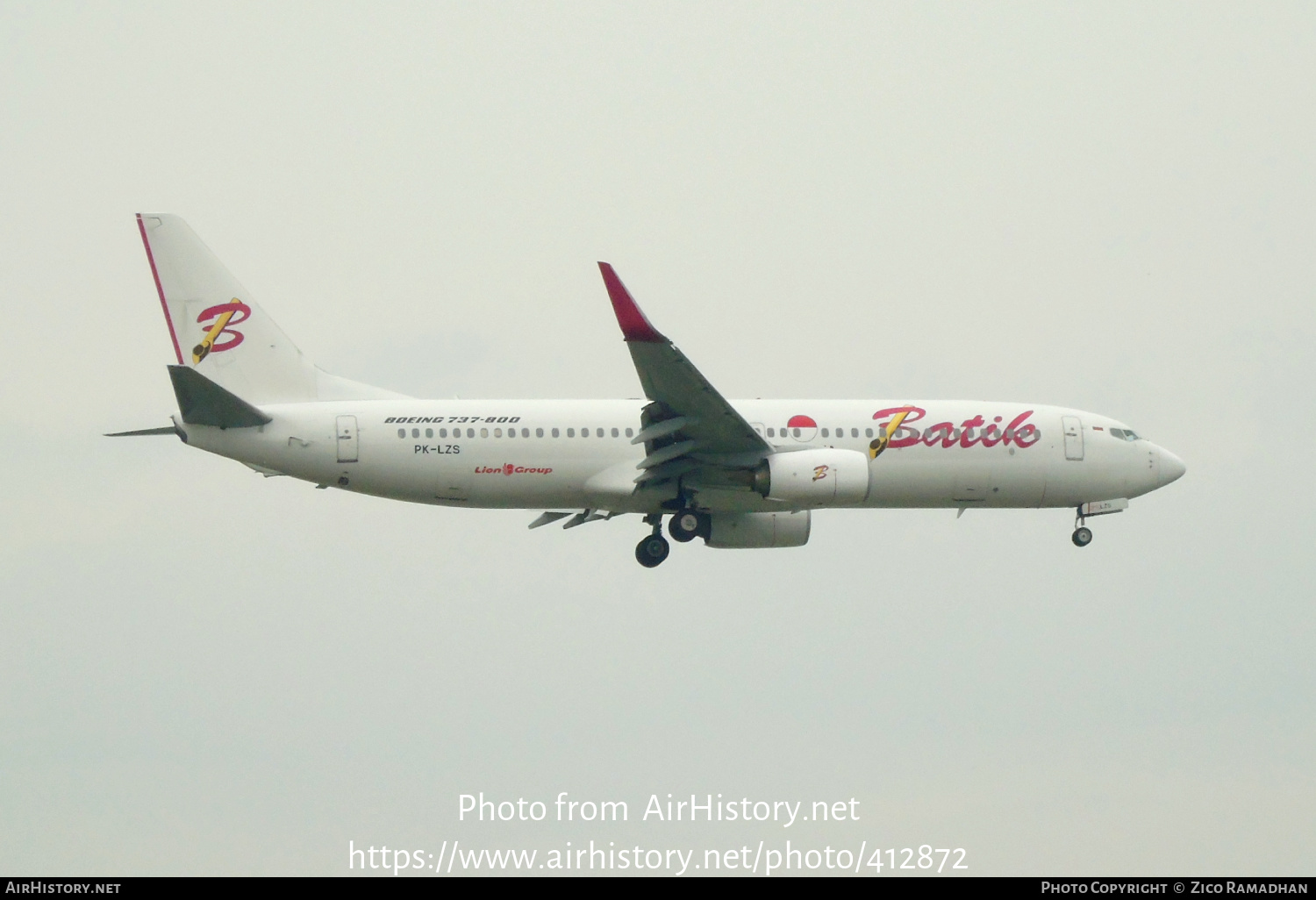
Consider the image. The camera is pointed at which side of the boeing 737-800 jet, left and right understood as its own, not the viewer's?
right
